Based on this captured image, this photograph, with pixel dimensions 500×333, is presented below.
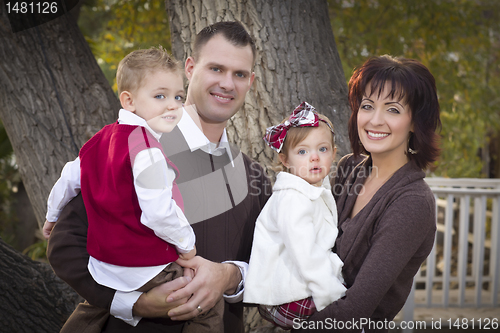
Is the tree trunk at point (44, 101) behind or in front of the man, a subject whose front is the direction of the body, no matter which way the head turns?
behind

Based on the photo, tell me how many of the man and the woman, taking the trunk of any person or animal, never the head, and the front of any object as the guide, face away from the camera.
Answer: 0

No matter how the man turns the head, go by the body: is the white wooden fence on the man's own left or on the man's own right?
on the man's own left

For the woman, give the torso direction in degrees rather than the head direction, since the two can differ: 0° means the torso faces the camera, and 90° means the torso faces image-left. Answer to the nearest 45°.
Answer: approximately 45°

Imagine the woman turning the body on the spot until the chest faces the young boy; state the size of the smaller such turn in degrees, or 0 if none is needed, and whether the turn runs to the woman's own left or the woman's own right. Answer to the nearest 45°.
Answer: approximately 45° to the woman's own right

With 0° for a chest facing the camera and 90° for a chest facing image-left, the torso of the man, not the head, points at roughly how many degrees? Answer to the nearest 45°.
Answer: approximately 315°
